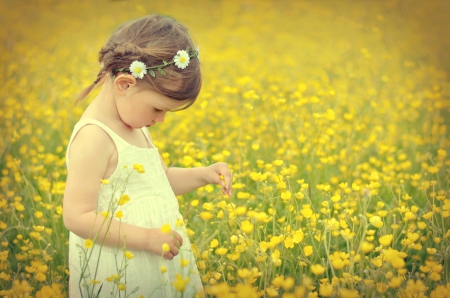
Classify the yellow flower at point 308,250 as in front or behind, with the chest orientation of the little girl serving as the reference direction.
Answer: in front

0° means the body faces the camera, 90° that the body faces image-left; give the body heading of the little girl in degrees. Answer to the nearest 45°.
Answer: approximately 315°
